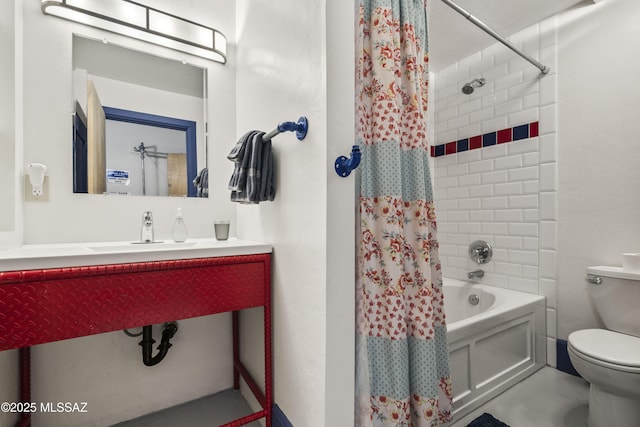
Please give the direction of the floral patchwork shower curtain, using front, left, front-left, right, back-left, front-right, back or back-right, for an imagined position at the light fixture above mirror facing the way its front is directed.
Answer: front

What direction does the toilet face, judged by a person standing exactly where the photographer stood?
facing the viewer and to the left of the viewer

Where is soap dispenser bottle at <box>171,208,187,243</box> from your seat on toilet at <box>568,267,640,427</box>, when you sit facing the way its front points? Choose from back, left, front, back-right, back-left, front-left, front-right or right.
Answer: front

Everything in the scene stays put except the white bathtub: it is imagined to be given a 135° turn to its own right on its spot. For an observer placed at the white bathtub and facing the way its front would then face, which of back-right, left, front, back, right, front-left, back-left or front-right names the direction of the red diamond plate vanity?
front-left

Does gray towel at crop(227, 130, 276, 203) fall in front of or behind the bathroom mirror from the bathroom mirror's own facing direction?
in front

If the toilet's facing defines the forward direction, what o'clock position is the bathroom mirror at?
The bathroom mirror is roughly at 12 o'clock from the toilet.

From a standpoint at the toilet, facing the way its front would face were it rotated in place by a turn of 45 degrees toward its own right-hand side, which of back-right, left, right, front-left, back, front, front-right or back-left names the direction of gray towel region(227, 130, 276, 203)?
front-left

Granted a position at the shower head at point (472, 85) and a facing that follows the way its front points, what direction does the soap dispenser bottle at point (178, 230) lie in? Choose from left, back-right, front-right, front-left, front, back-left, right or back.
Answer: front

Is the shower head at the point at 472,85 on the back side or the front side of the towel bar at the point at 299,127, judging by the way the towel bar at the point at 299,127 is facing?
on the back side

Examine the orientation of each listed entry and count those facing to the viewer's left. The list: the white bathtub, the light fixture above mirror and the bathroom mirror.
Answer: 0

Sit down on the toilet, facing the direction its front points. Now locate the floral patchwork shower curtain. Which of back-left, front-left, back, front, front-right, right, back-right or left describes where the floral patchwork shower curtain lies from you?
front

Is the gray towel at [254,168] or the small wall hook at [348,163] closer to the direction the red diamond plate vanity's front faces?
the small wall hook

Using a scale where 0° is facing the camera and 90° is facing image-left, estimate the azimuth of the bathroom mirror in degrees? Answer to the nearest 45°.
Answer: approximately 315°

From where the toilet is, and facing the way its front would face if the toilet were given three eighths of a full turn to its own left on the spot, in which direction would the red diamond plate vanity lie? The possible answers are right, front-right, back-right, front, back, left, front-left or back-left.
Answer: back-right

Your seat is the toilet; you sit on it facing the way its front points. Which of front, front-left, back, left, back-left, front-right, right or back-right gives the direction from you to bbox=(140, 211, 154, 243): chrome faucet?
front

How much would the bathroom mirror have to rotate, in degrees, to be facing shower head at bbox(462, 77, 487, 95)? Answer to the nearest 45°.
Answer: approximately 45° to its left
